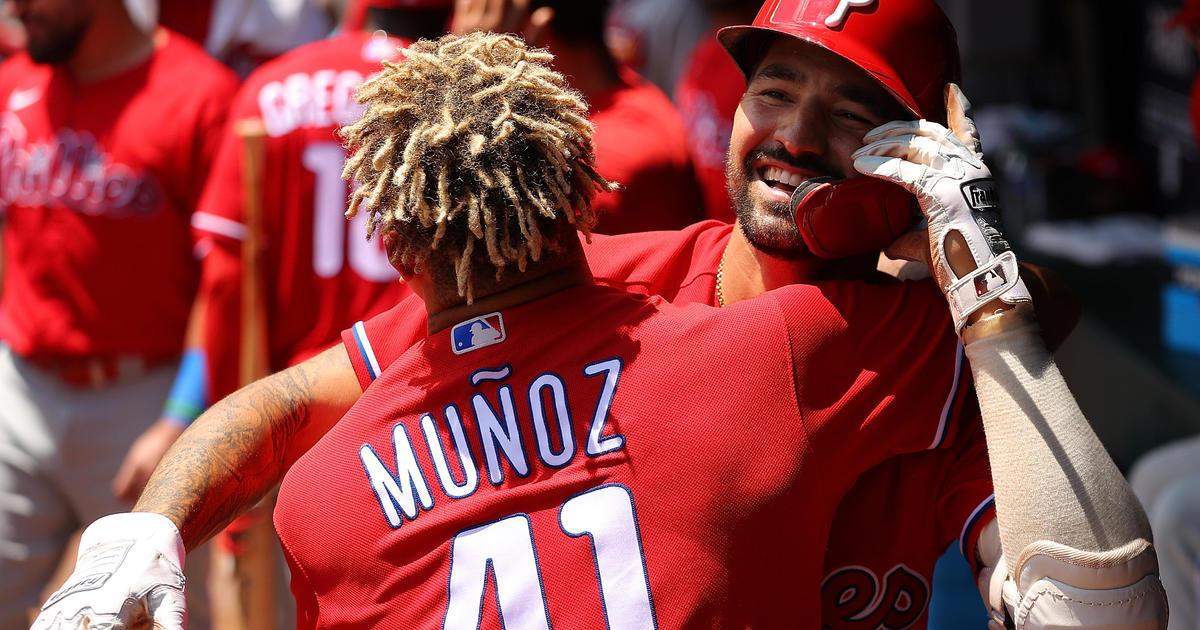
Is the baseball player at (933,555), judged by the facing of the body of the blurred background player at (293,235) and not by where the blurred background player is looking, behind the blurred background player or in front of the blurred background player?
behind

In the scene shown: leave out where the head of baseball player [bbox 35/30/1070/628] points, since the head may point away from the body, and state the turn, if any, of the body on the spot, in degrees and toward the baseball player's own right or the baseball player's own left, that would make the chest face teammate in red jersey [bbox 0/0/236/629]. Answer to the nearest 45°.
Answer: approximately 45° to the baseball player's own left

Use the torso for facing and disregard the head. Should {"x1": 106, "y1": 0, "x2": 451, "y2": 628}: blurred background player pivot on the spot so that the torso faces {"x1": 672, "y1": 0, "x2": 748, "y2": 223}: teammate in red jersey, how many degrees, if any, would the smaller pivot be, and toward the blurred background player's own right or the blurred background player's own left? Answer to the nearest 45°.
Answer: approximately 45° to the blurred background player's own right

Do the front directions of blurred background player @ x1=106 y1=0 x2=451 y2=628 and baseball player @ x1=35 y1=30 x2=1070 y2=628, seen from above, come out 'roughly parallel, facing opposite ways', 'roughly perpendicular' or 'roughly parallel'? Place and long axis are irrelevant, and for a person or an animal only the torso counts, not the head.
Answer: roughly parallel

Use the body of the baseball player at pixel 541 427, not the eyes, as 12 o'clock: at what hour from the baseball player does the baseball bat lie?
The baseball bat is roughly at 11 o'clock from the baseball player.

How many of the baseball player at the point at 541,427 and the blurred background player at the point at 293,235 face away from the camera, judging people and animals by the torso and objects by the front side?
2

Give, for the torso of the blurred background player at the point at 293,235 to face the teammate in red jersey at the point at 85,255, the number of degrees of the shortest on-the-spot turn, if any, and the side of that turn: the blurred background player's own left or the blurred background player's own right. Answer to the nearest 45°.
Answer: approximately 45° to the blurred background player's own left

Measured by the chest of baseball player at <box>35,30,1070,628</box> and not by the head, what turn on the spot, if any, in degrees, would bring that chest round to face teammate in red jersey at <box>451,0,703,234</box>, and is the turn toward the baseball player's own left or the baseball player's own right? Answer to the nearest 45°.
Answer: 0° — they already face them

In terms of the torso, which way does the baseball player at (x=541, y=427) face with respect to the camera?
away from the camera

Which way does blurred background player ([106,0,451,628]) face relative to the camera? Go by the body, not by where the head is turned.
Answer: away from the camera

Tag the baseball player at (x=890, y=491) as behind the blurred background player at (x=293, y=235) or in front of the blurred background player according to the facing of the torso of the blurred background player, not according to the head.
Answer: behind

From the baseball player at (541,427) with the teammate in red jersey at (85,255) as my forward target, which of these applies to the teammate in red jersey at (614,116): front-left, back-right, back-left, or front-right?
front-right

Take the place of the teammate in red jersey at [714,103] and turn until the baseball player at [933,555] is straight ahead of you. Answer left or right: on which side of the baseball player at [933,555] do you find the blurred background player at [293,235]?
right
